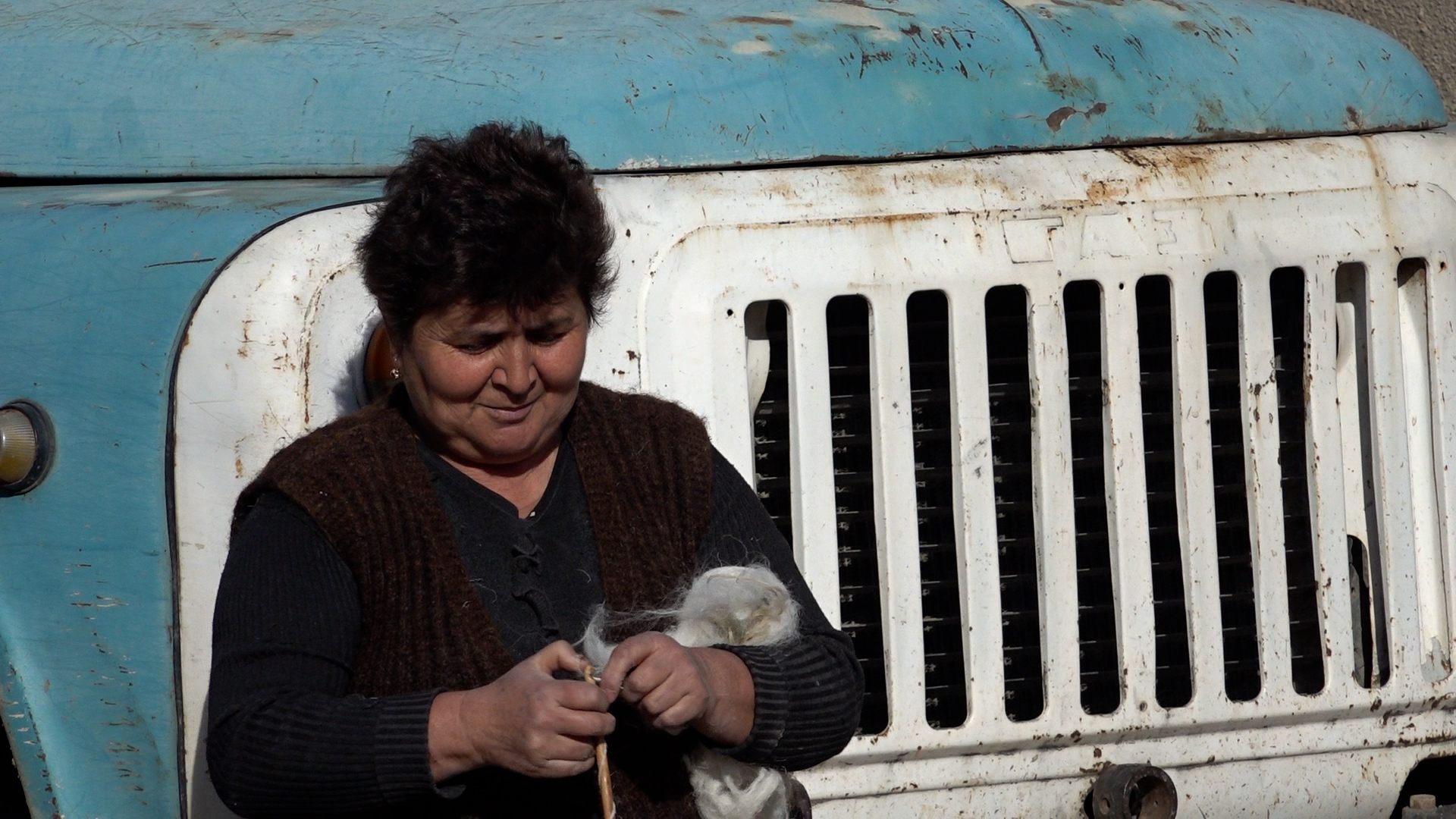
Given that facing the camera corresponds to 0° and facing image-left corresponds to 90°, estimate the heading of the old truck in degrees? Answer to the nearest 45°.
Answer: approximately 315°
